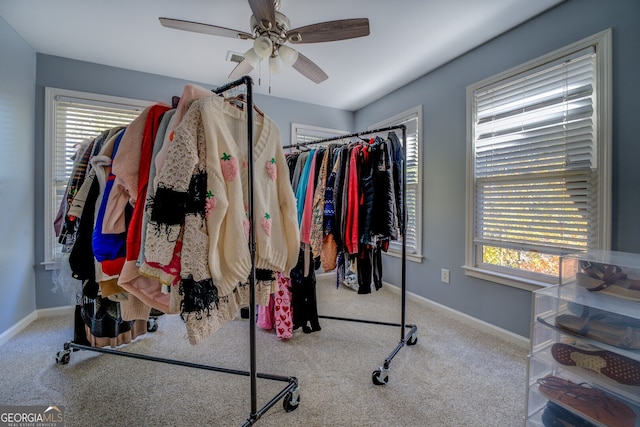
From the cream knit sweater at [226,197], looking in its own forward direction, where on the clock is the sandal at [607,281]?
The sandal is roughly at 11 o'clock from the cream knit sweater.

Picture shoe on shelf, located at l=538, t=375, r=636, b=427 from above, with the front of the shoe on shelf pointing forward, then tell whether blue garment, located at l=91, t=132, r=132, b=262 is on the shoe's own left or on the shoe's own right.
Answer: on the shoe's own right

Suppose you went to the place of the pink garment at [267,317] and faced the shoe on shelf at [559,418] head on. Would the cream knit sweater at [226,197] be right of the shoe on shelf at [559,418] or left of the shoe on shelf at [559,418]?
right

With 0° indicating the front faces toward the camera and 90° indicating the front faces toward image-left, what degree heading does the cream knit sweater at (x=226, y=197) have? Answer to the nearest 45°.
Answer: approximately 315°

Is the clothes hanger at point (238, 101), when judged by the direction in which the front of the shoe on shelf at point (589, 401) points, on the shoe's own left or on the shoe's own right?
on the shoe's own right

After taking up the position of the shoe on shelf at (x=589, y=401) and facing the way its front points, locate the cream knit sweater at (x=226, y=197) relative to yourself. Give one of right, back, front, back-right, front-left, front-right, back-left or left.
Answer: right

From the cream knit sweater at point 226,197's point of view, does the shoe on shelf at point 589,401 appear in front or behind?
in front

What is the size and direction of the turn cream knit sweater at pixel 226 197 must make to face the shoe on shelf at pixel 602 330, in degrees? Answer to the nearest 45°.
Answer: approximately 45° to its left

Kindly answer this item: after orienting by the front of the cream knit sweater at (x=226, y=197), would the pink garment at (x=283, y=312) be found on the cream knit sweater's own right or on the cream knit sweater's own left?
on the cream knit sweater's own left
